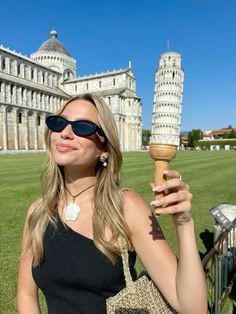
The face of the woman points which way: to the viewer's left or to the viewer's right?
to the viewer's left

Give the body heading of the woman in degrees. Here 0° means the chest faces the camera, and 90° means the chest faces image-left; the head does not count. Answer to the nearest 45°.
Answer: approximately 45°
